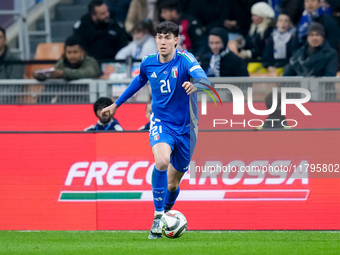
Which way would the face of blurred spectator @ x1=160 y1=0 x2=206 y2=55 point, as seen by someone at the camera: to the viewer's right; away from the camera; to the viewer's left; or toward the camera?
toward the camera

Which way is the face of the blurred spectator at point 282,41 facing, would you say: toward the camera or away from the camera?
toward the camera

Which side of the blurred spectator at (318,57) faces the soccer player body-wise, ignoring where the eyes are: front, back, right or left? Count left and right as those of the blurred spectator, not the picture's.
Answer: front

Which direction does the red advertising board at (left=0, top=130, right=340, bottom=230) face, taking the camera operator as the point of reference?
facing the viewer

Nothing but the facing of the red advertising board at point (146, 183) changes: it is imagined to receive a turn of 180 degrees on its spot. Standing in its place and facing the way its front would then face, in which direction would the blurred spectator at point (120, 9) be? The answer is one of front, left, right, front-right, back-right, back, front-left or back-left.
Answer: front

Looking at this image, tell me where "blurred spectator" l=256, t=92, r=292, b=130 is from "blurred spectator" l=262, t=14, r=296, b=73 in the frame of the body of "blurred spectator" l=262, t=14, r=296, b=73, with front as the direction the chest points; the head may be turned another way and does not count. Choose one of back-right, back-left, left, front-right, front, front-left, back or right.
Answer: front

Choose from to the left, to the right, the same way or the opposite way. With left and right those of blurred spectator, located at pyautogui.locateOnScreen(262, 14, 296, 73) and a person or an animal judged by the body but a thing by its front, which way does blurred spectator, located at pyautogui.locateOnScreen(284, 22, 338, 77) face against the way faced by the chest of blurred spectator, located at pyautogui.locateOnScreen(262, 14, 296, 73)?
the same way

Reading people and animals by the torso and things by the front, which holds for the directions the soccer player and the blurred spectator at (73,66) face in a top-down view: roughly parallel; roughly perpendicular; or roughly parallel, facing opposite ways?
roughly parallel

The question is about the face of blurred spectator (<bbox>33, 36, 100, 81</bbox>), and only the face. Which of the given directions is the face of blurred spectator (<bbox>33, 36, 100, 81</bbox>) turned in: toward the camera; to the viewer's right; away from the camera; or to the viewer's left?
toward the camera

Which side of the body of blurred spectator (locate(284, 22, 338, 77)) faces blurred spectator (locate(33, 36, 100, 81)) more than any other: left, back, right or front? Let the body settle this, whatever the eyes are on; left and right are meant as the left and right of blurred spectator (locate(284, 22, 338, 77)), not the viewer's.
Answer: right

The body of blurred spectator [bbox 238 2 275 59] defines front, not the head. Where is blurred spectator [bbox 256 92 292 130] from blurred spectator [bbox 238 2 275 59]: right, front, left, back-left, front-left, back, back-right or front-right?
front-left

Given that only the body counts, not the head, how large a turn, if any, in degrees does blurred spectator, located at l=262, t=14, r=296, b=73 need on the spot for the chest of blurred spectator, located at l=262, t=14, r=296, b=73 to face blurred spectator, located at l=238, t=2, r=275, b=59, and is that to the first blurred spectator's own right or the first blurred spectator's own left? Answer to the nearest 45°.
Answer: approximately 135° to the first blurred spectator's own right

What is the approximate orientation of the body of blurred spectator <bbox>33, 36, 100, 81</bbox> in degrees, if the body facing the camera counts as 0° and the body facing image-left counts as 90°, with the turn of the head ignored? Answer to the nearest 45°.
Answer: approximately 0°

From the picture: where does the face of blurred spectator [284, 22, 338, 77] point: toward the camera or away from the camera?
toward the camera

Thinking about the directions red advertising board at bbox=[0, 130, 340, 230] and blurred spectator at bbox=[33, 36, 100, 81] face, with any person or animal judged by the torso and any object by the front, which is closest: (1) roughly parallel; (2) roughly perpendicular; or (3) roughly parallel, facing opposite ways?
roughly parallel

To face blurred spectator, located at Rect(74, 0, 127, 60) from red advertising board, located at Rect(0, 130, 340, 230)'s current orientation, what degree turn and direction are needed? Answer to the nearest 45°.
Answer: approximately 180°
